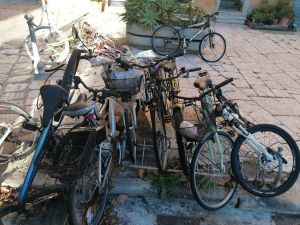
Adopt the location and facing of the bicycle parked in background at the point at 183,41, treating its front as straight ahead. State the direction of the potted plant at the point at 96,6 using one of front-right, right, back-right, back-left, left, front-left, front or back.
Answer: back-left

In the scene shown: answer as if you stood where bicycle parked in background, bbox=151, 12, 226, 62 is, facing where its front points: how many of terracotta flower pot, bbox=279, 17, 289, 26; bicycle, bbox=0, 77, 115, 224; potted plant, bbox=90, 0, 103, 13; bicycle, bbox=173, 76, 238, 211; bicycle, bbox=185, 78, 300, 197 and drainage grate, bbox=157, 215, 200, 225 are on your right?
4

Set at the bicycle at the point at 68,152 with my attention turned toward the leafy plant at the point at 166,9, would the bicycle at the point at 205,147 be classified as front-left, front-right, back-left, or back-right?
front-right

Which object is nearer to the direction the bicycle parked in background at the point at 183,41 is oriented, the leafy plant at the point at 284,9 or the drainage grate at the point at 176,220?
the leafy plant

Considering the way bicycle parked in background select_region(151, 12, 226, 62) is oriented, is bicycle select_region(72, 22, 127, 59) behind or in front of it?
behind

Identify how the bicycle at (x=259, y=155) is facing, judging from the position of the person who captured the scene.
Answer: facing the viewer and to the right of the viewer

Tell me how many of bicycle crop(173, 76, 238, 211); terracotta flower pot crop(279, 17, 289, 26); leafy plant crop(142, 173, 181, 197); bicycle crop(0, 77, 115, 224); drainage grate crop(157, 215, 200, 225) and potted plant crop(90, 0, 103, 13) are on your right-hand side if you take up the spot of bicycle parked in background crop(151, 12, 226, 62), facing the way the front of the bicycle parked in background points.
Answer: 4

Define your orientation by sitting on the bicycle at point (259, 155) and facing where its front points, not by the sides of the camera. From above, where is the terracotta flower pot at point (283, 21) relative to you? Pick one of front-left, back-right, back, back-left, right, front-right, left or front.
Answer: back-left

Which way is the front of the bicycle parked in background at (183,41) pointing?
to the viewer's right

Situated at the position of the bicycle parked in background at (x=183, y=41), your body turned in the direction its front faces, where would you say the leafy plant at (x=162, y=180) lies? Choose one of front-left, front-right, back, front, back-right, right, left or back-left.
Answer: right

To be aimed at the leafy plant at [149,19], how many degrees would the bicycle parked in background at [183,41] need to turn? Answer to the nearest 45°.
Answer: approximately 180°

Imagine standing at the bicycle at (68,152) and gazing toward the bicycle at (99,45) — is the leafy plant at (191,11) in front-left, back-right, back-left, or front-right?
front-right

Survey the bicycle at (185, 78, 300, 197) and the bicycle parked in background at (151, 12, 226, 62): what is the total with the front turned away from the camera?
0

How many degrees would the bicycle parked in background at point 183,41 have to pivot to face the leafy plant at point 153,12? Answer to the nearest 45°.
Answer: approximately 180°

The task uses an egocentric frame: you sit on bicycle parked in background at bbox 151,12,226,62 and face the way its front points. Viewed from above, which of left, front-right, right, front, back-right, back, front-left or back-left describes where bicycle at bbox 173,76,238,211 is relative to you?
right

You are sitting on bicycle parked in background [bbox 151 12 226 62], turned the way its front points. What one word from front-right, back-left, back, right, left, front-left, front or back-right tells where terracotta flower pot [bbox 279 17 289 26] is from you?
front-left
